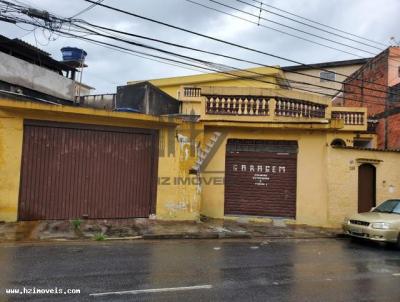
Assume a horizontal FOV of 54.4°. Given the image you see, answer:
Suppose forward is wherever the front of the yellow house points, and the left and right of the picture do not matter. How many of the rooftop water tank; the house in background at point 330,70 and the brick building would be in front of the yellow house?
0

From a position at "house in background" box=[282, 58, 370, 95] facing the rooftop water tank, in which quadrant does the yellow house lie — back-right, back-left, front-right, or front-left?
front-left

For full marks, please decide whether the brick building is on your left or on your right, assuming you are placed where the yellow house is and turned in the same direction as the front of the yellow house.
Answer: on your left

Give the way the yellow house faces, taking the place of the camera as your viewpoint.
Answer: facing the viewer

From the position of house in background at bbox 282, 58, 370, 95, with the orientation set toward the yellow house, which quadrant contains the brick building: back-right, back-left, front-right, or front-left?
front-left

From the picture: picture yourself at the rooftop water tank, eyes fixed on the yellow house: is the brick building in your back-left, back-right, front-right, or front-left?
front-left

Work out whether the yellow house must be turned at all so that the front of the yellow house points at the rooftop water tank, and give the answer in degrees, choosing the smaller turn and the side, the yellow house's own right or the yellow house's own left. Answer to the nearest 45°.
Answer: approximately 135° to the yellow house's own right

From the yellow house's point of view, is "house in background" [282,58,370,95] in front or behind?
behind
